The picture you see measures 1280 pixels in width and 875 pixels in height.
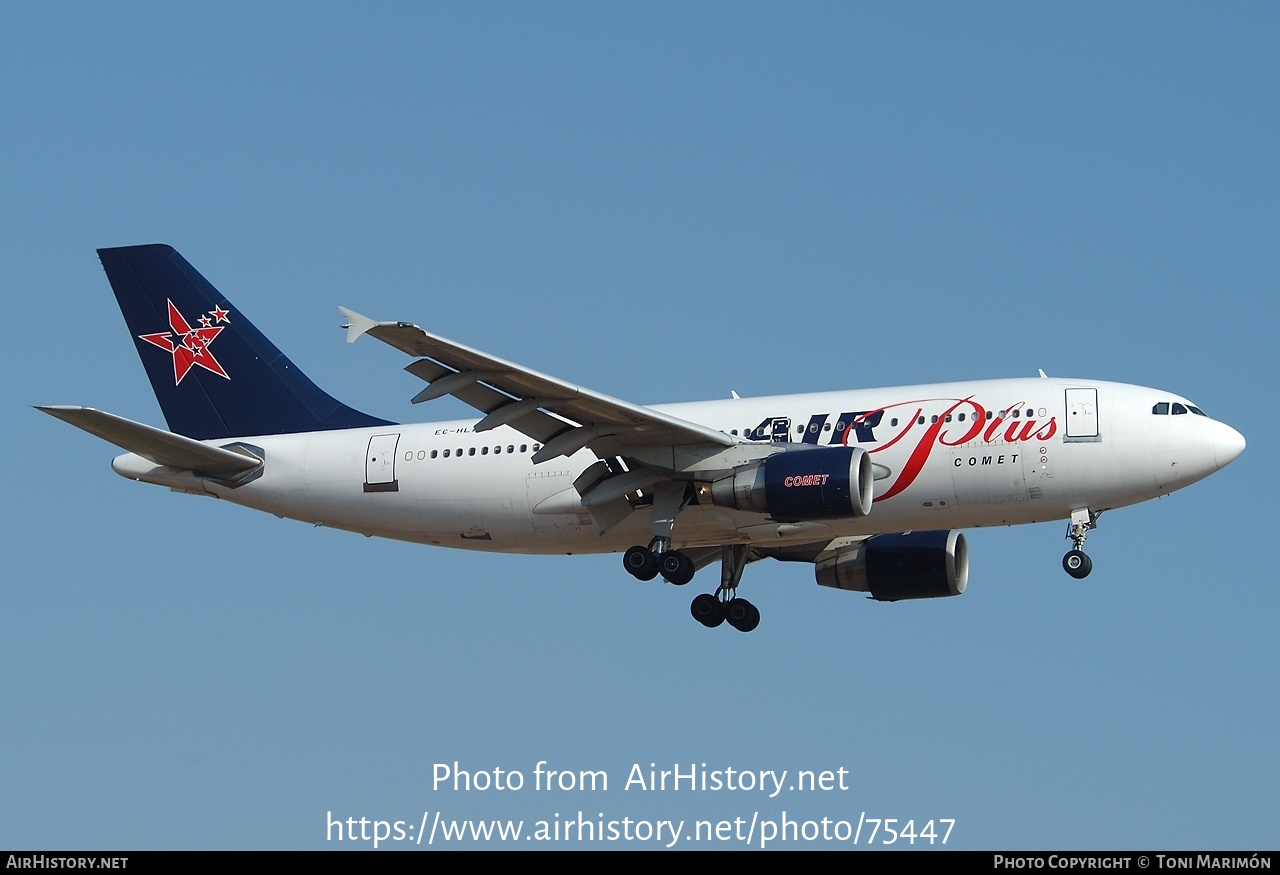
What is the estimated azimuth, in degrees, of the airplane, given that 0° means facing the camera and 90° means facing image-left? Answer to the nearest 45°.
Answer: approximately 270°
